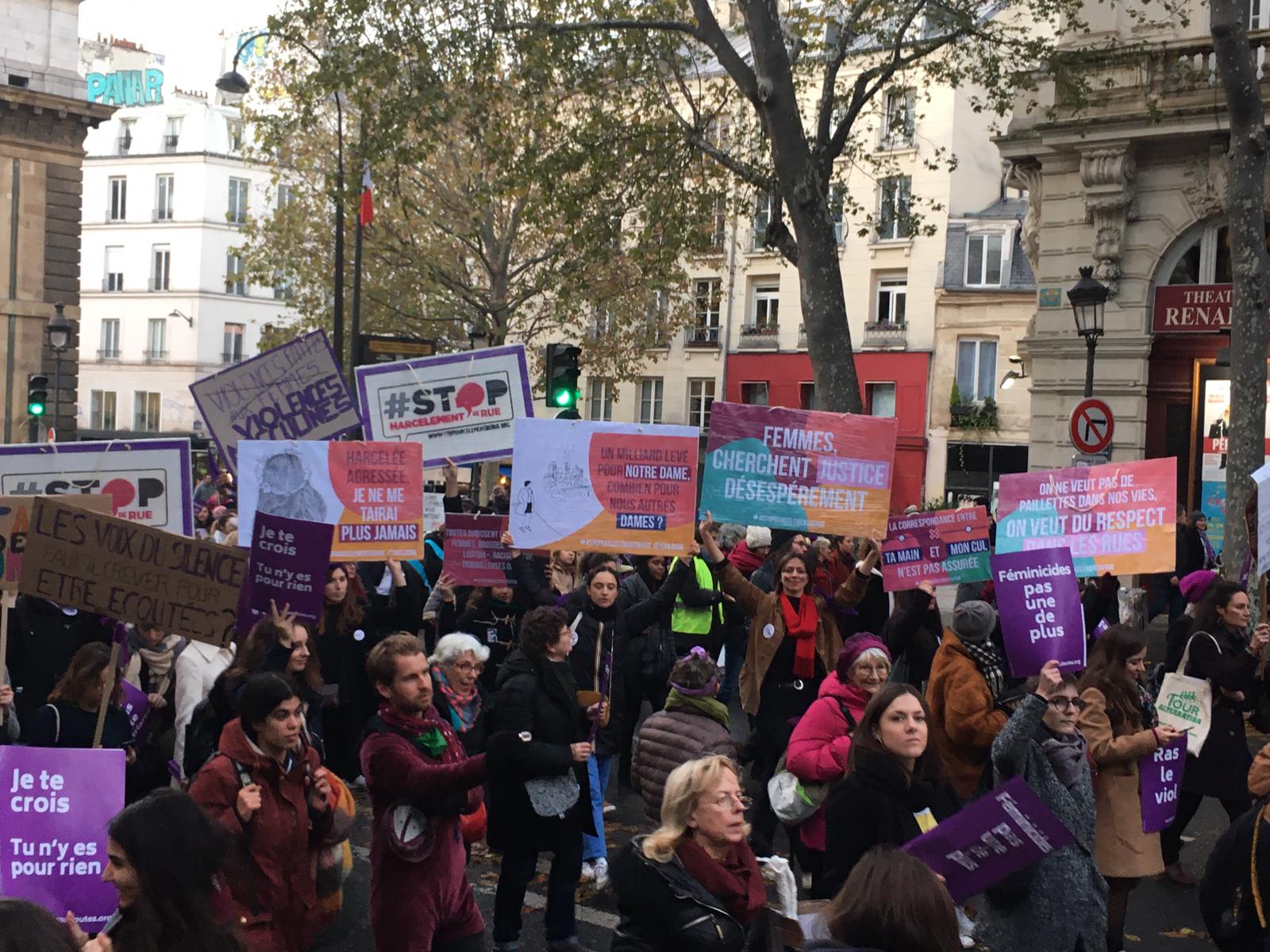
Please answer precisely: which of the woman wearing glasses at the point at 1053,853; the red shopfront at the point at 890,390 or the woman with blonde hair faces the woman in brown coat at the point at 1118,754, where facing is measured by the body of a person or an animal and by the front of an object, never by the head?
the red shopfront

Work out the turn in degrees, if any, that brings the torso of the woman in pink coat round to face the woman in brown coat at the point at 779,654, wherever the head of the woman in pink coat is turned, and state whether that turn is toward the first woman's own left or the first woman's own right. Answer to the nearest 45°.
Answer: approximately 135° to the first woman's own left

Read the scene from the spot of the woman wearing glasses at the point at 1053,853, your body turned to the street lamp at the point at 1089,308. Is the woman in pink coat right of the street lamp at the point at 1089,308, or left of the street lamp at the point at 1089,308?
left

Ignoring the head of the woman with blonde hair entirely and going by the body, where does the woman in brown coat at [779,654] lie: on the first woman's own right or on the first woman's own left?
on the first woman's own left

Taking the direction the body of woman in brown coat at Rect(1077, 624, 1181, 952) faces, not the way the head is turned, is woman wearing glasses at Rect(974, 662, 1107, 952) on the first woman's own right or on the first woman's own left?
on the first woman's own right

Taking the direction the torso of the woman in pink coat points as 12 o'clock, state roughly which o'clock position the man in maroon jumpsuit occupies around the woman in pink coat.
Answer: The man in maroon jumpsuit is roughly at 3 o'clock from the woman in pink coat.

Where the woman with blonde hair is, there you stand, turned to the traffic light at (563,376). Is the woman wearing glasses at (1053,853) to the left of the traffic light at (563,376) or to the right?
right

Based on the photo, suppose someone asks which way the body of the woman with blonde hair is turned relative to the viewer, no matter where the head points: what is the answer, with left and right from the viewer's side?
facing the viewer and to the right of the viewer

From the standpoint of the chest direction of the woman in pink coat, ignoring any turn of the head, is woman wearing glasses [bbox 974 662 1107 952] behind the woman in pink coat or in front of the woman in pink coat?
in front

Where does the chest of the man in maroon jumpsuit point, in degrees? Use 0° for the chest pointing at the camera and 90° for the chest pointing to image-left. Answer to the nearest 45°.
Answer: approximately 315°

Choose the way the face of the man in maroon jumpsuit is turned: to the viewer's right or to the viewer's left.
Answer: to the viewer's right
